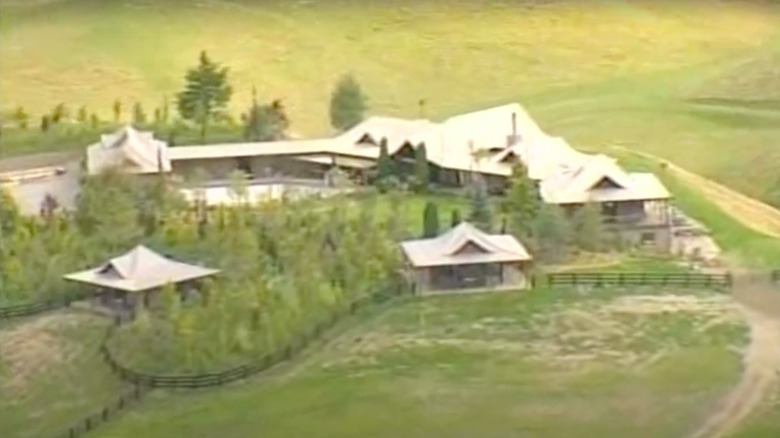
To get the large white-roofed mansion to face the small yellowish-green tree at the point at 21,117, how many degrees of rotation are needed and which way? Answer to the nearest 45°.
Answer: approximately 90° to its right

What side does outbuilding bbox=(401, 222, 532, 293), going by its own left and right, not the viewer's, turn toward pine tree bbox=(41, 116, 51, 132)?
right

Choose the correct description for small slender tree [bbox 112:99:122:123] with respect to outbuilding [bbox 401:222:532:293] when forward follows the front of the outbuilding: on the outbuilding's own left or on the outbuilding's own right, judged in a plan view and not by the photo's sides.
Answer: on the outbuilding's own right

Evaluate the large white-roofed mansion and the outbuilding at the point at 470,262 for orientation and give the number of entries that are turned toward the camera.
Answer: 2

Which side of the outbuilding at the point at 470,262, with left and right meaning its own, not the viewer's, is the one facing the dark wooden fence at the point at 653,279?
left

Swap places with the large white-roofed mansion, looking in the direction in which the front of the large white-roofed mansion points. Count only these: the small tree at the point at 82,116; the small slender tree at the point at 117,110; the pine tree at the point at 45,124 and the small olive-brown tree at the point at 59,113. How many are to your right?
4

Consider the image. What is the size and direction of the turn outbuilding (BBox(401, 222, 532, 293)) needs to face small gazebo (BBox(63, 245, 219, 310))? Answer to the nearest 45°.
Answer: approximately 90° to its right

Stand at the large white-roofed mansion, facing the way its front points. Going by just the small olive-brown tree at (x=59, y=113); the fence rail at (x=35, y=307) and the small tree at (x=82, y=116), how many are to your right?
3

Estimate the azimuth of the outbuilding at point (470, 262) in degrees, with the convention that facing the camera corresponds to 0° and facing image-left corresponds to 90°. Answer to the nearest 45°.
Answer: approximately 0°

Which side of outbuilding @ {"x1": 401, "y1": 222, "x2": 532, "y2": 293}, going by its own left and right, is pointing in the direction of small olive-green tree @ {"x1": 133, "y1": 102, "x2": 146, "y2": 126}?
back

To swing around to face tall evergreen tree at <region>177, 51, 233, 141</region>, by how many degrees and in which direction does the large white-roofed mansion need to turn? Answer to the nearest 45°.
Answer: approximately 90° to its right

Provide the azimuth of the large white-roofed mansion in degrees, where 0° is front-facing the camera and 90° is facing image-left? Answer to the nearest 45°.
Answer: approximately 0°

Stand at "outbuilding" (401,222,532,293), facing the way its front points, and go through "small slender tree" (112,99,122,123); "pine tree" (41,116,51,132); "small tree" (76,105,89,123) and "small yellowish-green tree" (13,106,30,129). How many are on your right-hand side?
4
